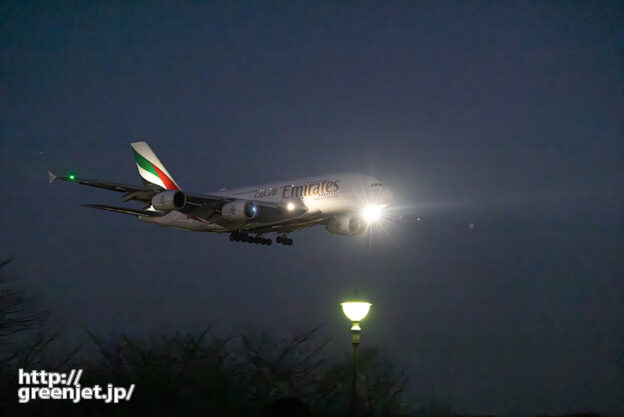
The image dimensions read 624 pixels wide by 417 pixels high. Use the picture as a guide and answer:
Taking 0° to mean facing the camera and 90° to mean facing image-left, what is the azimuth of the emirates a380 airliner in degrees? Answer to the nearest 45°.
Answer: approximately 315°
